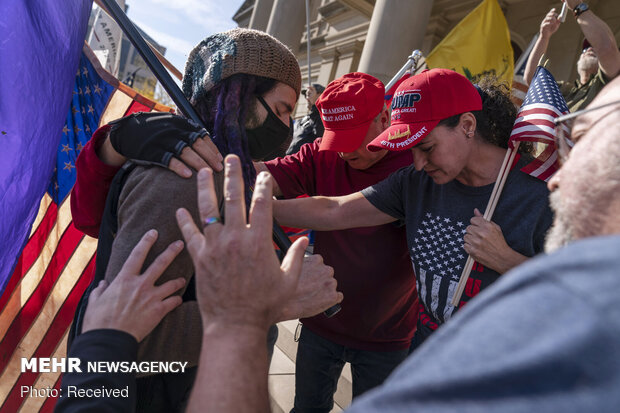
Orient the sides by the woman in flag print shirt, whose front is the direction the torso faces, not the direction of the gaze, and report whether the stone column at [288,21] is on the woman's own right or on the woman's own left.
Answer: on the woman's own right

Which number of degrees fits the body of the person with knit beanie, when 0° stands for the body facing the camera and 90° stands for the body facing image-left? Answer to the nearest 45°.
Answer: approximately 270°

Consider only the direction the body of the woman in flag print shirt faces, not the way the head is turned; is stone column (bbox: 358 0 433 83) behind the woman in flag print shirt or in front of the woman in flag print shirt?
behind

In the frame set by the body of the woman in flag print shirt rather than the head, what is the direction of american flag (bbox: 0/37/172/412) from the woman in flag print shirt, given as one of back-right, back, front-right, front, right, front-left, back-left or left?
front-right

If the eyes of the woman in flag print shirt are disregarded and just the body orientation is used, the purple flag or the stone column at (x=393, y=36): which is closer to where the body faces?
the purple flag

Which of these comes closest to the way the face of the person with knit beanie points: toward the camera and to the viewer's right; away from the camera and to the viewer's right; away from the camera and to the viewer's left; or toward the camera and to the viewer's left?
toward the camera and to the viewer's right

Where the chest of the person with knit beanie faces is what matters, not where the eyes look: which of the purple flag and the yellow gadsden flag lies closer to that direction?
the yellow gadsden flag

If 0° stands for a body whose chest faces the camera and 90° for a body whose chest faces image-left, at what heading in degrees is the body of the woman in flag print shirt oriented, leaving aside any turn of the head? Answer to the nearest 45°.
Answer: approximately 45°

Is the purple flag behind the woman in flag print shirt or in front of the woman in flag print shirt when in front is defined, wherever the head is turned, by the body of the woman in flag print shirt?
in front

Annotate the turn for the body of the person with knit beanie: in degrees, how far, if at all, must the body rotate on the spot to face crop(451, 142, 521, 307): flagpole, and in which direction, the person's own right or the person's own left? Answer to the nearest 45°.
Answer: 0° — they already face it
